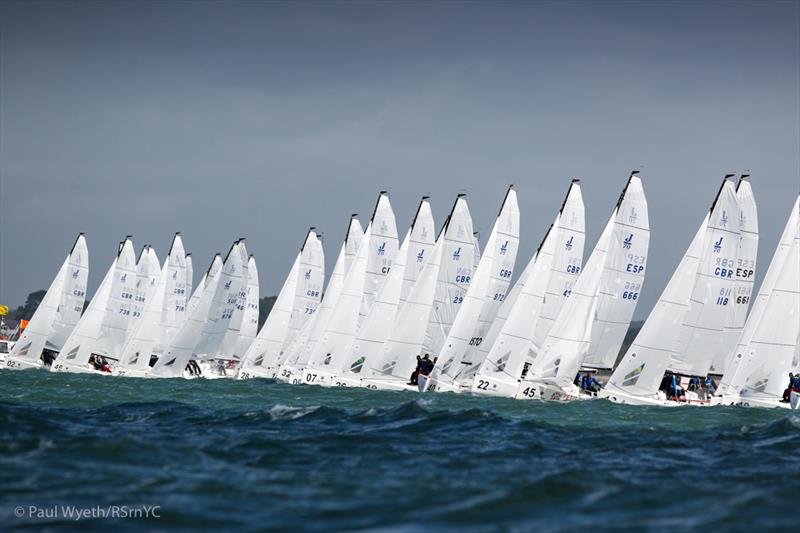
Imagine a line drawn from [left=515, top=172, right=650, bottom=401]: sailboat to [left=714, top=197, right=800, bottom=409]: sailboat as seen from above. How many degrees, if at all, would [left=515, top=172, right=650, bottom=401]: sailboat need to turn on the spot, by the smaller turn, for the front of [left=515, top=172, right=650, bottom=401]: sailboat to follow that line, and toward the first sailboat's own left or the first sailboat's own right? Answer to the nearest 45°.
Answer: approximately 135° to the first sailboat's own left

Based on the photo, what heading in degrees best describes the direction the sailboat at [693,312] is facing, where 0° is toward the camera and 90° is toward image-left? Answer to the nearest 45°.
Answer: approximately 45°

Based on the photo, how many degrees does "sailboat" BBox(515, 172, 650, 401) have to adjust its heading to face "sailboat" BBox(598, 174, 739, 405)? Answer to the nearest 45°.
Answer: approximately 135° to its left

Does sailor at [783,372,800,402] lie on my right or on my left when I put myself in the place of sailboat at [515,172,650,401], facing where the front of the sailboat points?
on my left
